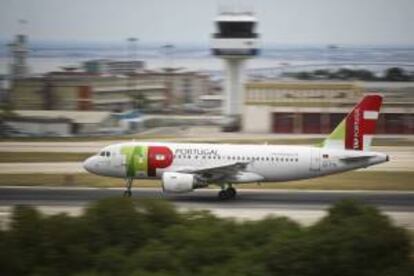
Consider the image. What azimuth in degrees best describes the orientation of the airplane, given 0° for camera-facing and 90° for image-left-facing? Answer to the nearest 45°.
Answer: approximately 90°
